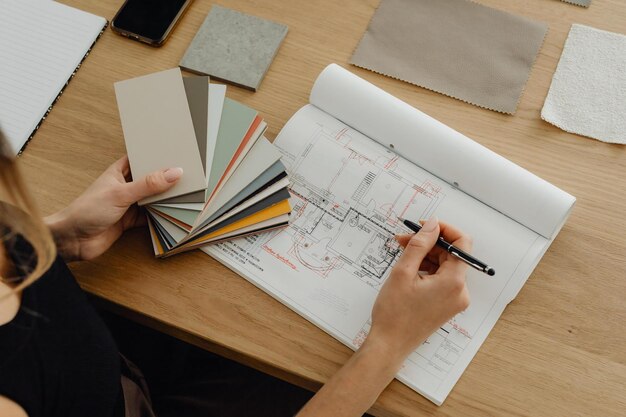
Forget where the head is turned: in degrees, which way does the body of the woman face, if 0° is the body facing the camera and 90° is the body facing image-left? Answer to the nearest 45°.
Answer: approximately 225°
